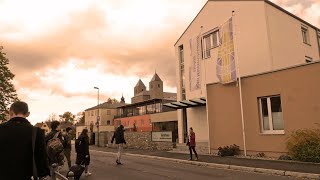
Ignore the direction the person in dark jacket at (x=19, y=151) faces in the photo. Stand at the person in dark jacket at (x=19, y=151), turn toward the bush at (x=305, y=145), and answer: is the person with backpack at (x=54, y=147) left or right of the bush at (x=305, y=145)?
left

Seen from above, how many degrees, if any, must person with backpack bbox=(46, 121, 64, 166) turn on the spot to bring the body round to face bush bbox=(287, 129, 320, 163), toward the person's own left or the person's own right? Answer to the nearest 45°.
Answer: approximately 45° to the person's own right

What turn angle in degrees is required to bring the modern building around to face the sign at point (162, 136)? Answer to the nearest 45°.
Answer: approximately 90° to its right

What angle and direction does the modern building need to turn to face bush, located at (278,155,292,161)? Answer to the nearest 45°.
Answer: approximately 45° to its left

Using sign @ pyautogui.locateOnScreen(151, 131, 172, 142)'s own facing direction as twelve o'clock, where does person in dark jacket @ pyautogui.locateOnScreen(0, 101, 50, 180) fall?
The person in dark jacket is roughly at 12 o'clock from the sign.

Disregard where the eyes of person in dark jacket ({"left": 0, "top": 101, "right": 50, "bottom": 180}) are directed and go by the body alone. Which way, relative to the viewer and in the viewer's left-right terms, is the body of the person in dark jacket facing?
facing away from the viewer

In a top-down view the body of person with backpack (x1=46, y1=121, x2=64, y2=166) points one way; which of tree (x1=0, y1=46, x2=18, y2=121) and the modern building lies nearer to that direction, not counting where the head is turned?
the modern building

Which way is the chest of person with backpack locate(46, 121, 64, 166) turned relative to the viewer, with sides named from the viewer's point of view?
facing away from the viewer and to the right of the viewer

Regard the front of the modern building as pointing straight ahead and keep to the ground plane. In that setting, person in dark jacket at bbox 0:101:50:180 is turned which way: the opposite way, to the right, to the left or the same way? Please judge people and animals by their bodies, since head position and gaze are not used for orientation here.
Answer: to the right

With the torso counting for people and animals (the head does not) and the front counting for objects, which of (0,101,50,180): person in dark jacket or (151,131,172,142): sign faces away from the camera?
the person in dark jacket
